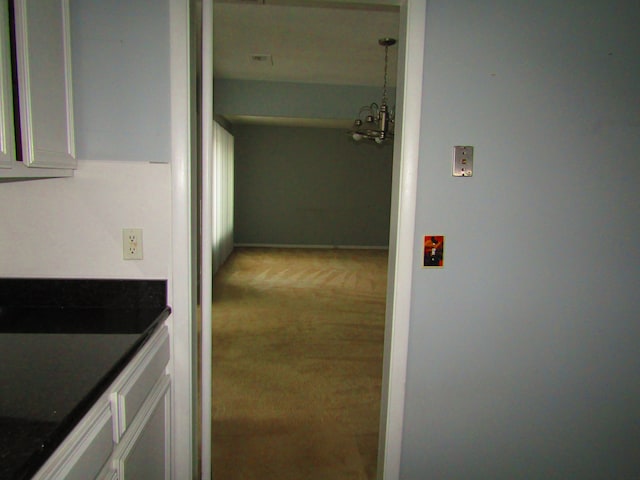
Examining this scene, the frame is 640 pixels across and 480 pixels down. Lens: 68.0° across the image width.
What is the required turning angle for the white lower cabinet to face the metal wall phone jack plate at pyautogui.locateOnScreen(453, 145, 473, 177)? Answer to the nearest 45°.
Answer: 0° — it already faces it

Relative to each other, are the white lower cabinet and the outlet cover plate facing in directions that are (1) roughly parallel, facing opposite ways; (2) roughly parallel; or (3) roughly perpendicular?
roughly perpendicular

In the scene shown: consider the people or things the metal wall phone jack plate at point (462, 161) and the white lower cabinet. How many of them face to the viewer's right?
1

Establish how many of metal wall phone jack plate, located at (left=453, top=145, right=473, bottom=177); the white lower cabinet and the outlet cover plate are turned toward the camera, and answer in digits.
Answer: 2

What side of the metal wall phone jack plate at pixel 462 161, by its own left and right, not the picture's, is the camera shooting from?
front

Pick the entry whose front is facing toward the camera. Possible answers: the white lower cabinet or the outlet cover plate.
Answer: the outlet cover plate

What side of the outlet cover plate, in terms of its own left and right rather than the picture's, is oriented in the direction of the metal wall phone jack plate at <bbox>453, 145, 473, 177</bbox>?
left

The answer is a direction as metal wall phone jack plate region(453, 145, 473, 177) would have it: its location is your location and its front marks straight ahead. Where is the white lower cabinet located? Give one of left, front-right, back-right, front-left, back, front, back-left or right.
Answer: front-right

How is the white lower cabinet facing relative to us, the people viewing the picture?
facing to the right of the viewer

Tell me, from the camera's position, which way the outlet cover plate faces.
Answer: facing the viewer
